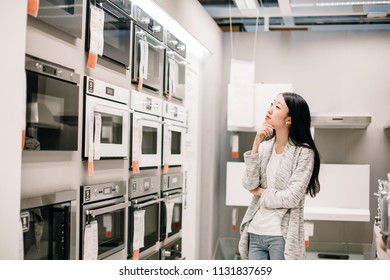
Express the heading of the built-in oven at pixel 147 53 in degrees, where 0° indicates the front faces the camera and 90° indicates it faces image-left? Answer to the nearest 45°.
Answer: approximately 315°

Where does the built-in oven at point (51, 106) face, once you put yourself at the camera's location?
facing the viewer and to the right of the viewer

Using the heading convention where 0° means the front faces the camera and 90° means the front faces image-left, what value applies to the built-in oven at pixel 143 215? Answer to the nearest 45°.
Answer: approximately 315°

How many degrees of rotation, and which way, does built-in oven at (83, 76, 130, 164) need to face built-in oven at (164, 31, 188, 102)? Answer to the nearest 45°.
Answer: approximately 90° to its left

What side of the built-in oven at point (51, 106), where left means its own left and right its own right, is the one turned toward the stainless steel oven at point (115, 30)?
left

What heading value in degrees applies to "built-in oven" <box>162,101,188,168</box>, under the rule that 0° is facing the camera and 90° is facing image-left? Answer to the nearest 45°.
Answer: approximately 315°

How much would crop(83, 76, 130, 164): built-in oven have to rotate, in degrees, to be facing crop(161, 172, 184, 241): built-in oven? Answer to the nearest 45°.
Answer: approximately 90° to its left

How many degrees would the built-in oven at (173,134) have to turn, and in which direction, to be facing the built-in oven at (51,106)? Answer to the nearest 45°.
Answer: approximately 45° to its right

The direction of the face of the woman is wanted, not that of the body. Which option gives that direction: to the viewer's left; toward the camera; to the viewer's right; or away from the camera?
to the viewer's left

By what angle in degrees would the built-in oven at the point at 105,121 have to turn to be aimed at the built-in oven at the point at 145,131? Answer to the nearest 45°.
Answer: approximately 90° to its left

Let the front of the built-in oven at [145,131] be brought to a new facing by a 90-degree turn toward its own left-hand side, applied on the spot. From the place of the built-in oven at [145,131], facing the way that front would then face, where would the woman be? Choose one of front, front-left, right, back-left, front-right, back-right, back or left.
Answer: right

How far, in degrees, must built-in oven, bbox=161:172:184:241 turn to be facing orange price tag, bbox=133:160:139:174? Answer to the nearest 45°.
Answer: approximately 45° to its right

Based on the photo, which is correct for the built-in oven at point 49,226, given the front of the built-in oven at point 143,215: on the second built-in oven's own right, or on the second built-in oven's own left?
on the second built-in oven's own right
